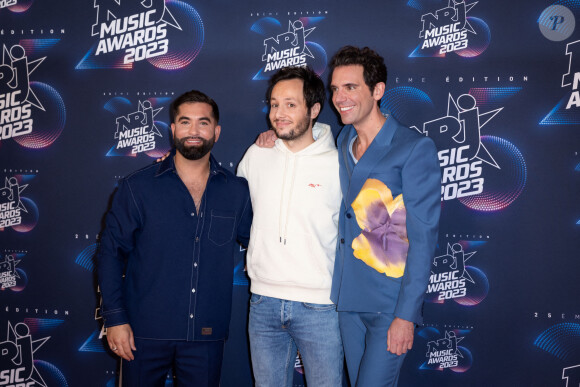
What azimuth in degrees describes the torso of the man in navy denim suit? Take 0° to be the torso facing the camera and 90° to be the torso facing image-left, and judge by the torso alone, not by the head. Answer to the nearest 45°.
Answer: approximately 0°
